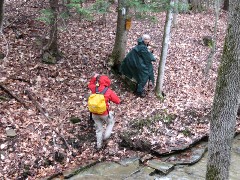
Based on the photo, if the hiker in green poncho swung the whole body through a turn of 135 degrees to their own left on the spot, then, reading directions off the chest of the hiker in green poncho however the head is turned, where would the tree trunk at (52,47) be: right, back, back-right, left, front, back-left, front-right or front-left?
front-left

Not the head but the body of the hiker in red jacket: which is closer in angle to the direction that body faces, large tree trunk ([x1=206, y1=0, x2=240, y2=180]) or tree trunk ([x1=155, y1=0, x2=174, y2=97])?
the tree trunk

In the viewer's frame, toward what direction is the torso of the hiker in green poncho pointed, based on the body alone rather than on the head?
to the viewer's right

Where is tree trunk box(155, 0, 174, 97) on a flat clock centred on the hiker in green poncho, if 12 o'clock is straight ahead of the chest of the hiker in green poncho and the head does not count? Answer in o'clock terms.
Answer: The tree trunk is roughly at 12 o'clock from the hiker in green poncho.

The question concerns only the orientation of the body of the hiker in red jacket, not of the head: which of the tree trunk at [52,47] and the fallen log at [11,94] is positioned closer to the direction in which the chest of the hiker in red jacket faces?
the tree trunk

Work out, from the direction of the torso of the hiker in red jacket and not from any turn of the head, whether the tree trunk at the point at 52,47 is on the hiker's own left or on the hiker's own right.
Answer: on the hiker's own left

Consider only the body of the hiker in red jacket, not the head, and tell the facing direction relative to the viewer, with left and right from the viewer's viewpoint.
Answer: facing away from the viewer and to the right of the viewer

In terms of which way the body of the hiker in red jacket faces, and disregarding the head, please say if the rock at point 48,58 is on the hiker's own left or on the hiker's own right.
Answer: on the hiker's own left
